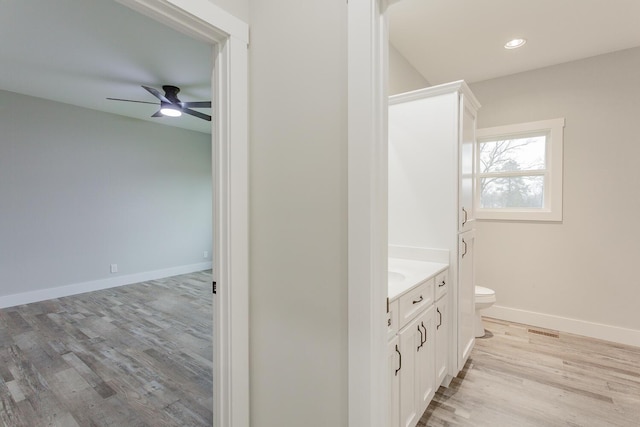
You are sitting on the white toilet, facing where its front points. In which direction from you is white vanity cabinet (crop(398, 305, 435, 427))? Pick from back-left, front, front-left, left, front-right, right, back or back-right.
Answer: right

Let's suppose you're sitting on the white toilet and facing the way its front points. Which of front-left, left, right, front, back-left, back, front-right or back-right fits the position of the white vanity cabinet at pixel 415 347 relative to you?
right

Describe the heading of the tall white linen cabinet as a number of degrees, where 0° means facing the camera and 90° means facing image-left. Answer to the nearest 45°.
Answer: approximately 270°

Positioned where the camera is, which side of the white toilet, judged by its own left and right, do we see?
right

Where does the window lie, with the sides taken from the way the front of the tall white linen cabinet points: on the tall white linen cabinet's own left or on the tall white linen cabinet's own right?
on the tall white linen cabinet's own left

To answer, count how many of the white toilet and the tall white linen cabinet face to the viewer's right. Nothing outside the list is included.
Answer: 2
